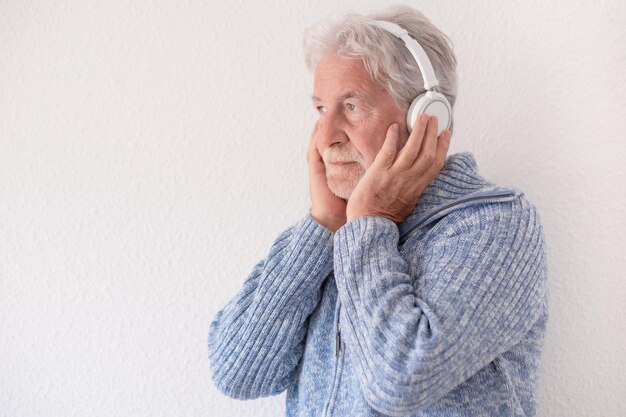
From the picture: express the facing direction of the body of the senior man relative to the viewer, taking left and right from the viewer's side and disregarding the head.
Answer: facing the viewer and to the left of the viewer
